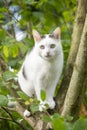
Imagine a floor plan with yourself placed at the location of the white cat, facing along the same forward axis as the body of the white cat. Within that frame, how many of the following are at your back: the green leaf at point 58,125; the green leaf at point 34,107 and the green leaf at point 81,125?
0

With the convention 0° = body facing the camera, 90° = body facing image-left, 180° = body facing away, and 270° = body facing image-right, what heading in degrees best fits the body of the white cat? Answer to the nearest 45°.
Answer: approximately 315°

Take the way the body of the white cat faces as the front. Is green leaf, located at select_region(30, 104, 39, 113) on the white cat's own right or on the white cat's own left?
on the white cat's own right

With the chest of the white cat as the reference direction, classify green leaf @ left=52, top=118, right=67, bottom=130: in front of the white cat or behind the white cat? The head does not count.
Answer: in front

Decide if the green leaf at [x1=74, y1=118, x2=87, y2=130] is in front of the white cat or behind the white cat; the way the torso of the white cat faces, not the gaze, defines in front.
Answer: in front

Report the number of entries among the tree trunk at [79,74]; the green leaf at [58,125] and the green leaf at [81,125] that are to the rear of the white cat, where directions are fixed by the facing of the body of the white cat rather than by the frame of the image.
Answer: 0

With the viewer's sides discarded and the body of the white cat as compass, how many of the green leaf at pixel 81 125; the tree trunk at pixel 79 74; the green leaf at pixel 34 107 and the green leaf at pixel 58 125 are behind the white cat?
0
